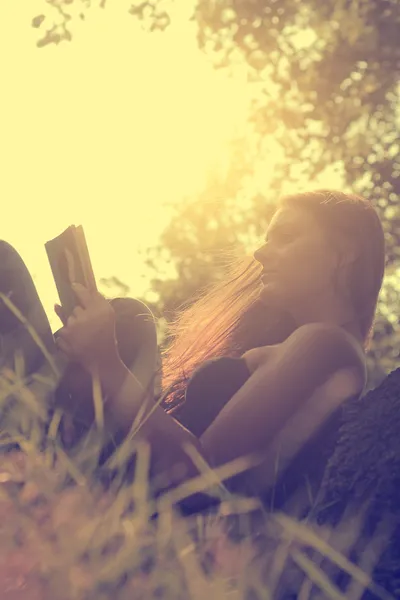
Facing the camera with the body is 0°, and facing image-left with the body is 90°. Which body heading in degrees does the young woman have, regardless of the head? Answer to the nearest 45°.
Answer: approximately 90°

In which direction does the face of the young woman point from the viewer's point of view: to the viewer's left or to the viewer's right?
to the viewer's left
